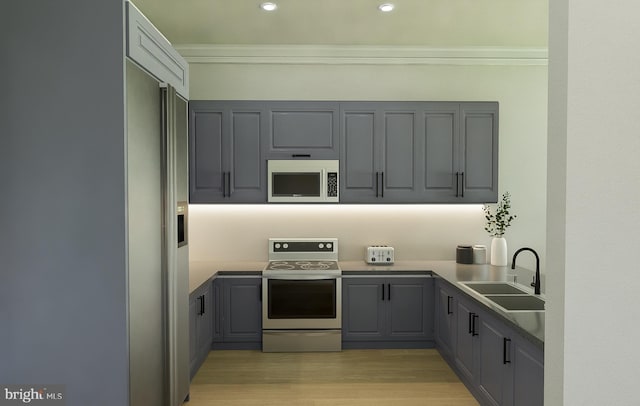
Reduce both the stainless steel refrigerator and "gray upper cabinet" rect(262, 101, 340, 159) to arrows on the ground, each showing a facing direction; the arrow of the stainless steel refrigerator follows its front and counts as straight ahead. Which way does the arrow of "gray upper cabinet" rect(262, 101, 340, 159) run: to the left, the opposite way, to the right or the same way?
to the right

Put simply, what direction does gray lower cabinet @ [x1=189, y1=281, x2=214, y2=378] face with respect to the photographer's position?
facing to the right of the viewer

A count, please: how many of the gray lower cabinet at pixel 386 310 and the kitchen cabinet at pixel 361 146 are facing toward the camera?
2

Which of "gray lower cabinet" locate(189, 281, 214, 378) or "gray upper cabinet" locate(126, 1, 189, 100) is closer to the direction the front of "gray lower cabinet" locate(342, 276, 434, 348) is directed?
the gray upper cabinet

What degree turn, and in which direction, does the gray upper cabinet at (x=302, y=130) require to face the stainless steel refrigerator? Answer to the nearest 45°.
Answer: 0° — it already faces it

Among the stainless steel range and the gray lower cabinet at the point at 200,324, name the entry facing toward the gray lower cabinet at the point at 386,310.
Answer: the gray lower cabinet at the point at 200,324

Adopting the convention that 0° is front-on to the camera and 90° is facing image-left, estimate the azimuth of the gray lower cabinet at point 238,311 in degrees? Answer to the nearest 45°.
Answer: approximately 0°

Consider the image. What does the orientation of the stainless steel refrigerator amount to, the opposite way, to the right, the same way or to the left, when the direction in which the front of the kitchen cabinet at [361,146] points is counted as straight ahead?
to the left

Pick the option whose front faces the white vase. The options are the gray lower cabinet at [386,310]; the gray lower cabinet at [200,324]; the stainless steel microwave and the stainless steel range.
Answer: the gray lower cabinet at [200,324]
